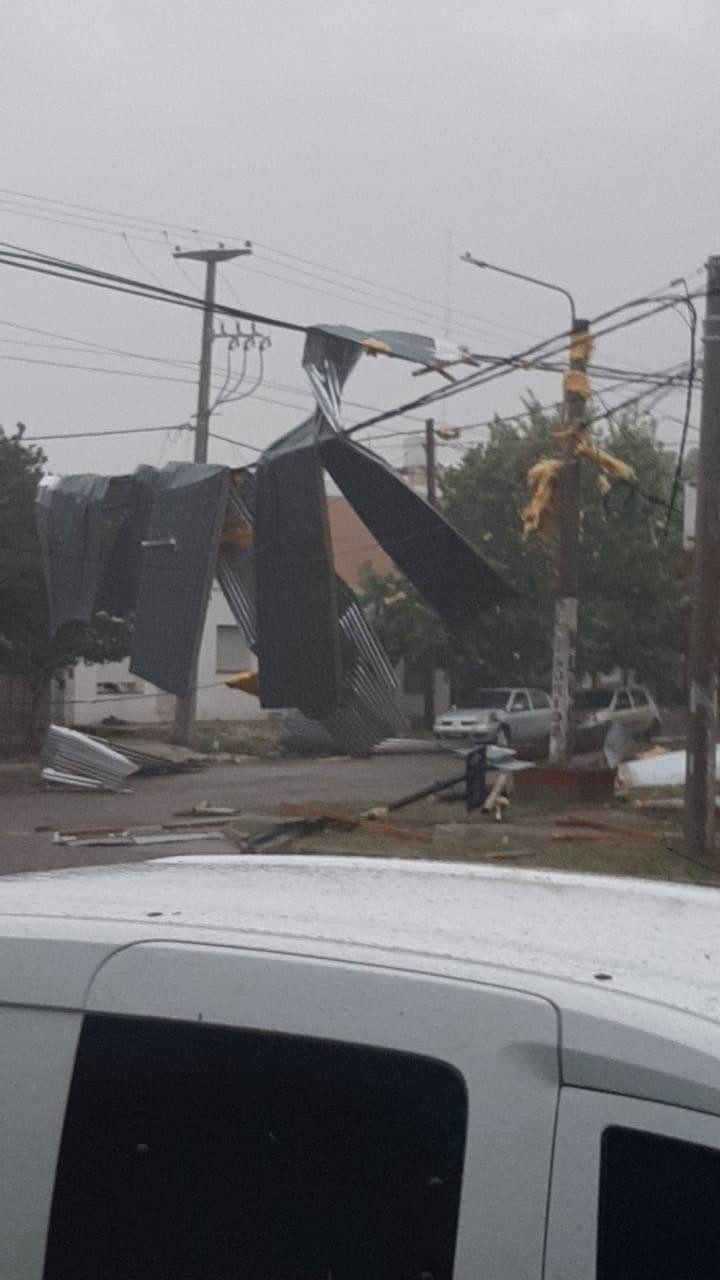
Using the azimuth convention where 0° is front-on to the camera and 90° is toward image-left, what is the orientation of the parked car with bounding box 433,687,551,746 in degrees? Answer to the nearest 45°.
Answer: approximately 45°

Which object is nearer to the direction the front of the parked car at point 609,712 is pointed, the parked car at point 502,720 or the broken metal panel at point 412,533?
the parked car

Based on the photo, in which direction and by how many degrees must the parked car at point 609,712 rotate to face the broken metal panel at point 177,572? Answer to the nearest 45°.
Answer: approximately 45° to its left

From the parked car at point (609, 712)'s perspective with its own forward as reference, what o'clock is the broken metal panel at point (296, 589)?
The broken metal panel is roughly at 11 o'clock from the parked car.

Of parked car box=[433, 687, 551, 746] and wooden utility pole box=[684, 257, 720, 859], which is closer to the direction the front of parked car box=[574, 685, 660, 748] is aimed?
the parked car

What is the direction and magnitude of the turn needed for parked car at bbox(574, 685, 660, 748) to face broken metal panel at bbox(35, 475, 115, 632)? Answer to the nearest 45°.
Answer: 0° — it already faces it

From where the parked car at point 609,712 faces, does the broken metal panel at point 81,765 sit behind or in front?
in front

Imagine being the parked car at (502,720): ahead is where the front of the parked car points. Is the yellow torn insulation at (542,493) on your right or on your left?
on your left

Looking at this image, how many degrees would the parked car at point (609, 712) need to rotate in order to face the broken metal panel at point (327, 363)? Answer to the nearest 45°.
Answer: approximately 45° to its left

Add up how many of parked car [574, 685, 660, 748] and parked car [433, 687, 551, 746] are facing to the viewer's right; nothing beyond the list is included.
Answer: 0
